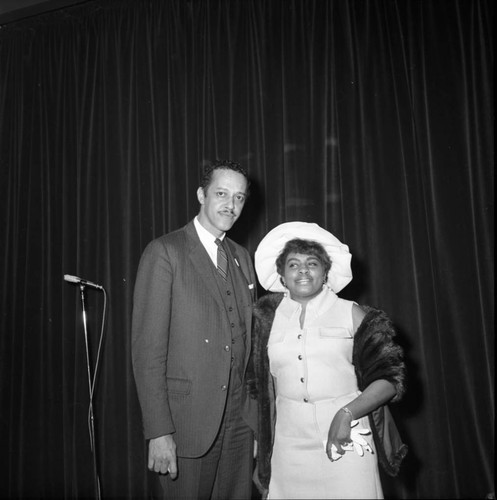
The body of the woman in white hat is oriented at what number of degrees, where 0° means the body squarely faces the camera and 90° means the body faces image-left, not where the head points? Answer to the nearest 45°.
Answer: approximately 0°
